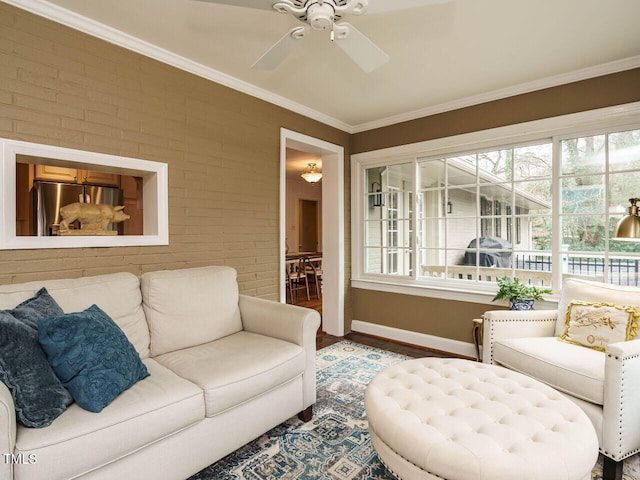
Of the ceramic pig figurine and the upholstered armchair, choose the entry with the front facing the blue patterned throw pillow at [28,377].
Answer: the upholstered armchair

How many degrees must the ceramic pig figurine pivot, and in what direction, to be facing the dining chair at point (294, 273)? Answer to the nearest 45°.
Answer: approximately 45° to its left

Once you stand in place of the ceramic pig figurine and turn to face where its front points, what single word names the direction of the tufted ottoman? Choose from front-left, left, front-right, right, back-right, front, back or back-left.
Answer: front-right

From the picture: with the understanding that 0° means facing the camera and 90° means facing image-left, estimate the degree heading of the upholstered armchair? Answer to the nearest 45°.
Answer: approximately 45°

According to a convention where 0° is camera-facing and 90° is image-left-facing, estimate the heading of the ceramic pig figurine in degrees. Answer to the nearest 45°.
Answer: approximately 270°

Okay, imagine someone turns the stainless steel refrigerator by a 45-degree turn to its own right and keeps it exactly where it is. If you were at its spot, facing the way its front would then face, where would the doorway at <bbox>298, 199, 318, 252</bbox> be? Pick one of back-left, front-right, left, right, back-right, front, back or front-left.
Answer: back-left

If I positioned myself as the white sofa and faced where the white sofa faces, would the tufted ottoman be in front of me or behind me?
in front

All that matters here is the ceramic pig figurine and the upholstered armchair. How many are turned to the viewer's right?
1

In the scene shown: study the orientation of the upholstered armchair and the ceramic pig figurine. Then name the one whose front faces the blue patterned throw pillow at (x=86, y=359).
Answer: the upholstered armchair

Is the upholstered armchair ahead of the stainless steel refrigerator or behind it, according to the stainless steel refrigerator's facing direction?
ahead

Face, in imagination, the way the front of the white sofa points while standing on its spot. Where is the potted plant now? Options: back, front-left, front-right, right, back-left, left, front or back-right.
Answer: front-left

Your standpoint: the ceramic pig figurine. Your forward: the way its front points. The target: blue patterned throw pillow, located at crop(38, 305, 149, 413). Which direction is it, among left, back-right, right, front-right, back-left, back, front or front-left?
right

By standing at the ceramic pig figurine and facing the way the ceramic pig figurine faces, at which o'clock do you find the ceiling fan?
The ceiling fan is roughly at 2 o'clock from the ceramic pig figurine.

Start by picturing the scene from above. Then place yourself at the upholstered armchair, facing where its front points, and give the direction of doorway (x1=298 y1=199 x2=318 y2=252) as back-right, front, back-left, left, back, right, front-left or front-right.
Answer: right
